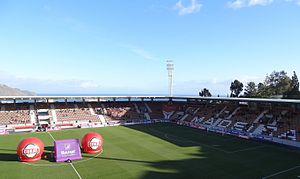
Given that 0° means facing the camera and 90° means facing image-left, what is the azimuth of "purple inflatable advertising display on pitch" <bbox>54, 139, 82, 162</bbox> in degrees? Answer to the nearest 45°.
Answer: approximately 0°
